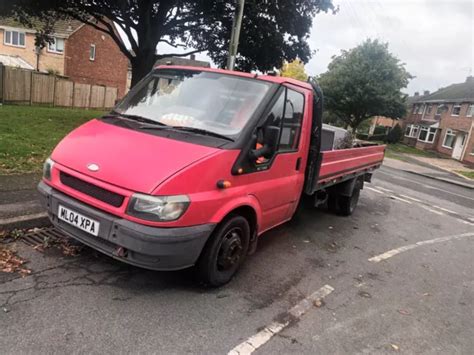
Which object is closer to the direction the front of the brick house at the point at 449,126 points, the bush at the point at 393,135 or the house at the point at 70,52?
the house

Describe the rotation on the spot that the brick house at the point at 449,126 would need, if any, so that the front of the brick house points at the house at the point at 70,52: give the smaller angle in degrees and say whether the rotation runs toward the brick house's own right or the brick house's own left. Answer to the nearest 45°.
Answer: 0° — it already faces it

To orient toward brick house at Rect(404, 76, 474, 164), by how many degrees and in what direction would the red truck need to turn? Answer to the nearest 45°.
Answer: approximately 180°

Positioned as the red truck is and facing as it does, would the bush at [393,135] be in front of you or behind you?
behind

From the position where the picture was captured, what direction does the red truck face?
facing the viewer and to the left of the viewer

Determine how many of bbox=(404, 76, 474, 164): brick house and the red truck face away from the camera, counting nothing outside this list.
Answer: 0

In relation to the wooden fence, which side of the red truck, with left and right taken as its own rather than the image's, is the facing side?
right

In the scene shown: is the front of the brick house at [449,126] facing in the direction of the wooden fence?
yes

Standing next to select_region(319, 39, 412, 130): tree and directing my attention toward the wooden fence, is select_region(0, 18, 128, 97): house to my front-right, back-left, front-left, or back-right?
front-right

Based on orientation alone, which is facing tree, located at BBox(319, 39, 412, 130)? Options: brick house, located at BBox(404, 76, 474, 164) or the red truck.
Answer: the brick house

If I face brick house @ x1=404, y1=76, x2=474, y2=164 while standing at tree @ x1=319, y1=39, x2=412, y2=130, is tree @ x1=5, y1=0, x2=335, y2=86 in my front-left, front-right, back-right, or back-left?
back-right

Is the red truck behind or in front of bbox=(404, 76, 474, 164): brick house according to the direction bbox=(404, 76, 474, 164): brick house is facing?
in front

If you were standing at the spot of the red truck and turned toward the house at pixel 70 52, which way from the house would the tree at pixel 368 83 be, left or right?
right

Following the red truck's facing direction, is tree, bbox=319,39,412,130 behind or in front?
behind

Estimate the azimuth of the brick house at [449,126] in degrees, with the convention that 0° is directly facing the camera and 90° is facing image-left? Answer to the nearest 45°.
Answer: approximately 45°
